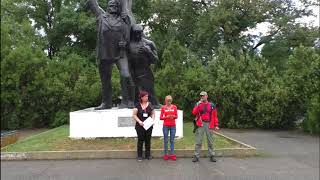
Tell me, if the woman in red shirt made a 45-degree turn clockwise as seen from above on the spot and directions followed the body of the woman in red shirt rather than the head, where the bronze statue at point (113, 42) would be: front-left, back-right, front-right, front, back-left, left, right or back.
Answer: right

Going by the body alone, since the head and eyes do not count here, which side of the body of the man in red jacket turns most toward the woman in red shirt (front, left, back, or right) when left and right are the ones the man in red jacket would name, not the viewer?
right

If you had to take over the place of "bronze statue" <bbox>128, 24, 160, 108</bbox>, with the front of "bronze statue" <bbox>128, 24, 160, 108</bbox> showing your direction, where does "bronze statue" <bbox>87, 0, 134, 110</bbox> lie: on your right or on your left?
on your right

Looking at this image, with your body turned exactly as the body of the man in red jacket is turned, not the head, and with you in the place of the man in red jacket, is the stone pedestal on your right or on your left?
on your right

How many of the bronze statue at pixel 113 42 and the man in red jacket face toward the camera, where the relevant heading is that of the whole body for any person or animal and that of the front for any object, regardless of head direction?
2

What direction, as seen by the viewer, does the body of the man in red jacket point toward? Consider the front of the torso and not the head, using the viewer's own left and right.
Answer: facing the viewer

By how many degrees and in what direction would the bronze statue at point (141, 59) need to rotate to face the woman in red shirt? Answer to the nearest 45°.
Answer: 0° — it already faces them

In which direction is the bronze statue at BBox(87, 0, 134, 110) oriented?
toward the camera

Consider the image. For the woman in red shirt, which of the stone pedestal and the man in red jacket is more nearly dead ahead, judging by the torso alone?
the man in red jacket

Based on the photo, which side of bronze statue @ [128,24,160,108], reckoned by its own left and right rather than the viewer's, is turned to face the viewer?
front

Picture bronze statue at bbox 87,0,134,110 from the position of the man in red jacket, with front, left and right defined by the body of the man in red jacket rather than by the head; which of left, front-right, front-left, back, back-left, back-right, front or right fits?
back-right

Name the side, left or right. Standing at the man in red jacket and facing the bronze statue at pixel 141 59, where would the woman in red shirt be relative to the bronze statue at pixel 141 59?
left
